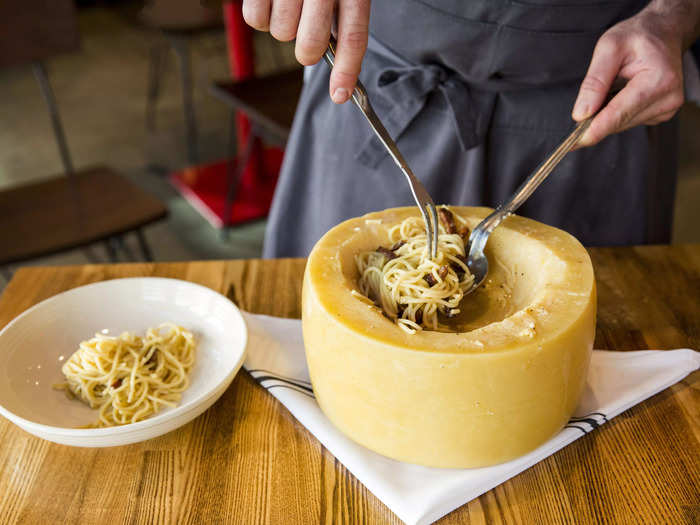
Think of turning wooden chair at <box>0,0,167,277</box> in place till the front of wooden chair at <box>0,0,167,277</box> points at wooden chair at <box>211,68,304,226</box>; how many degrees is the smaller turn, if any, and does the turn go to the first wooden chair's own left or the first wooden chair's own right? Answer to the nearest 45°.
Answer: approximately 90° to the first wooden chair's own left

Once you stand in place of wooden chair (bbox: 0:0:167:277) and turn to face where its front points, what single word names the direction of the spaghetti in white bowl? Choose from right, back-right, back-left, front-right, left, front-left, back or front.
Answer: front-right

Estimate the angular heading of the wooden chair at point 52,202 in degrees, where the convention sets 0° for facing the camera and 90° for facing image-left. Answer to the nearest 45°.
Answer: approximately 315°
